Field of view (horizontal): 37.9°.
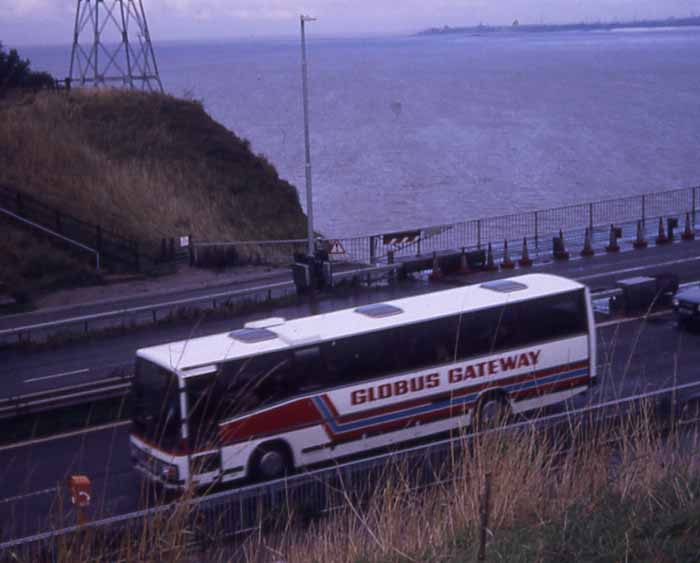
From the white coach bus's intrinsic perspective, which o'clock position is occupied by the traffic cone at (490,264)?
The traffic cone is roughly at 5 o'clock from the white coach bus.

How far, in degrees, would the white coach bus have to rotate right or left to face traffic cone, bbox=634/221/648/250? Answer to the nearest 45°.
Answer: approximately 180°

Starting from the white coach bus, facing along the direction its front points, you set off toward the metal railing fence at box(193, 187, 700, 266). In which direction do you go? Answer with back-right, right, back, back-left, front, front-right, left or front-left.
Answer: back-right

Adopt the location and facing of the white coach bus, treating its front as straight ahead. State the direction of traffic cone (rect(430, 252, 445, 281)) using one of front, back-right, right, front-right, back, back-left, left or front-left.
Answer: back-right

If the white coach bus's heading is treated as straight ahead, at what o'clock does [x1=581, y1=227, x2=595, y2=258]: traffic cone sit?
The traffic cone is roughly at 5 o'clock from the white coach bus.

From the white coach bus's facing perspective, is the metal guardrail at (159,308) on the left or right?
on its right

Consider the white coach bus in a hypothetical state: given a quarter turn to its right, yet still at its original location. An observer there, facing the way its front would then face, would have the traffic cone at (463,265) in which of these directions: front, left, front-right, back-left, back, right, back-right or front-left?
front-right

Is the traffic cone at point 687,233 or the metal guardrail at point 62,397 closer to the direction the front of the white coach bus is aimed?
the metal guardrail

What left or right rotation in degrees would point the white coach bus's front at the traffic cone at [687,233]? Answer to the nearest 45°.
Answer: approximately 180°

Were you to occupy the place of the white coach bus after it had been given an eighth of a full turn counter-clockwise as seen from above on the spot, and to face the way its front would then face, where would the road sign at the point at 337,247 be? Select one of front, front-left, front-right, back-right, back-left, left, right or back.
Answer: back

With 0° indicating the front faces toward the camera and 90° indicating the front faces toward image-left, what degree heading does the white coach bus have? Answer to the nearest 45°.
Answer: approximately 45°
